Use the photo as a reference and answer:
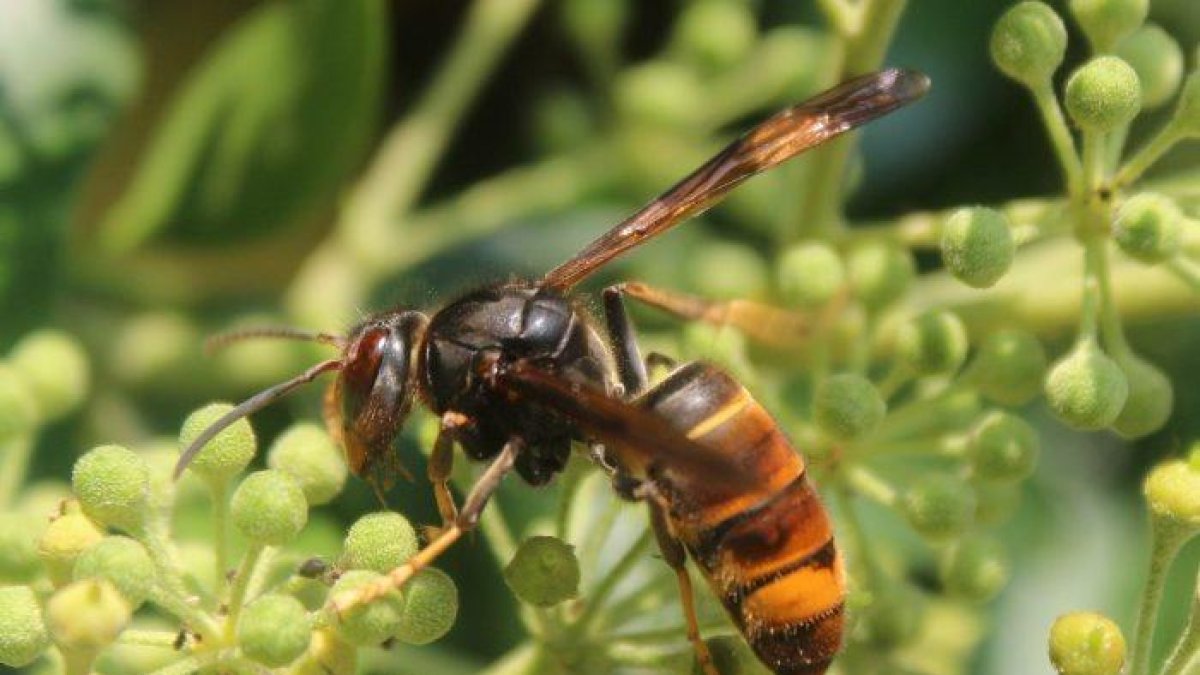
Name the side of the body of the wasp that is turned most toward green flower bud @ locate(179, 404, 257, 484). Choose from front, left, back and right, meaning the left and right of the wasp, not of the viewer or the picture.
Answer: front

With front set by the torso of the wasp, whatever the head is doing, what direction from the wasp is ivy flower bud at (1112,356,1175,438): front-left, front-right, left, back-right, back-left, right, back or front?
back

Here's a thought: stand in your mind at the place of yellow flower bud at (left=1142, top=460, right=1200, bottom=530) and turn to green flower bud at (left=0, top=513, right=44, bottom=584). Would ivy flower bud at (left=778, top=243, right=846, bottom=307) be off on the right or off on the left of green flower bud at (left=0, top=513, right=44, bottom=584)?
right

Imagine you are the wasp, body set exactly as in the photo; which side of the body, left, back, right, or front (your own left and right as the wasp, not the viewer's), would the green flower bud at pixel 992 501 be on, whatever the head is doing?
back

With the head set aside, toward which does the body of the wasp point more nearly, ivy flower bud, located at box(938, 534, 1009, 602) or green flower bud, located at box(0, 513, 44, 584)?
the green flower bud

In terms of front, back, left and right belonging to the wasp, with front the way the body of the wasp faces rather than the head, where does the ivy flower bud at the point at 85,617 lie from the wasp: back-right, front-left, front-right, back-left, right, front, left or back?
front-left

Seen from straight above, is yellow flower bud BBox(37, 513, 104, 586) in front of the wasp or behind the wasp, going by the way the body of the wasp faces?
in front

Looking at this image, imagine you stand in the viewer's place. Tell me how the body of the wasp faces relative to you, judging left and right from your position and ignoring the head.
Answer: facing to the left of the viewer

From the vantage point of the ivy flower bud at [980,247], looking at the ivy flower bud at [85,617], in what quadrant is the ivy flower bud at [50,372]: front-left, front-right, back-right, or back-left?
front-right

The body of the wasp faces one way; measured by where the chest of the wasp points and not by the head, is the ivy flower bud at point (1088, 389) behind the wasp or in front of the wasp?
behind

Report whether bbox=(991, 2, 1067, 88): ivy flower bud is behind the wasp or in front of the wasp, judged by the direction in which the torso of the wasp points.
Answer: behind
